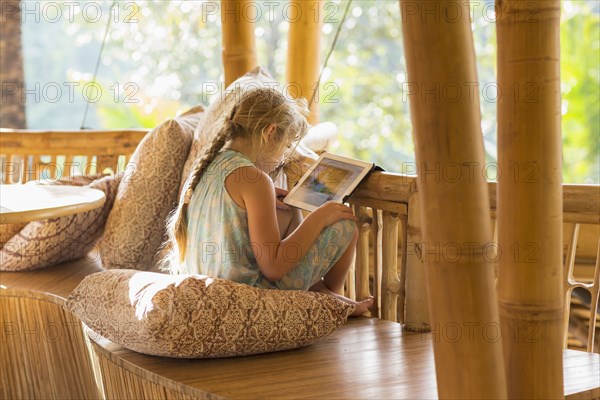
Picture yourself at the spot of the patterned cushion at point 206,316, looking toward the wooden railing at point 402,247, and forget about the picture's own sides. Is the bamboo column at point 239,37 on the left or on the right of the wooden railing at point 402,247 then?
left

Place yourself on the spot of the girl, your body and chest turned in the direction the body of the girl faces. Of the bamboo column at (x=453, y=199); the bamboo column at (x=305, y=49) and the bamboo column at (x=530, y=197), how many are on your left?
1

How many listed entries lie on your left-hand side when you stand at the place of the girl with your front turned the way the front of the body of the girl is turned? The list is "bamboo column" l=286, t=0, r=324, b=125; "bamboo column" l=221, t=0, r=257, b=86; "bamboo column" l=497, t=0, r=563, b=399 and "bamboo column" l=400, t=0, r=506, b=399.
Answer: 2

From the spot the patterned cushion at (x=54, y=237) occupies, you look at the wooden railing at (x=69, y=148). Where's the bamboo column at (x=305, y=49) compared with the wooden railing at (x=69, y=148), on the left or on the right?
right

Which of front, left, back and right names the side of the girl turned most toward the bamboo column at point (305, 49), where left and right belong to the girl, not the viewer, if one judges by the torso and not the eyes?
left

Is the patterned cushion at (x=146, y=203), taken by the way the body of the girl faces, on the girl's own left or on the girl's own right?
on the girl's own left

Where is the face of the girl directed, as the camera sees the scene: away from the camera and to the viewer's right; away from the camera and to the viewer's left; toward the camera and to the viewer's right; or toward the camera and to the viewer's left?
away from the camera and to the viewer's right

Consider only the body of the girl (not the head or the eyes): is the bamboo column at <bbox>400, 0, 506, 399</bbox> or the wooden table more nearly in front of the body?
the bamboo column

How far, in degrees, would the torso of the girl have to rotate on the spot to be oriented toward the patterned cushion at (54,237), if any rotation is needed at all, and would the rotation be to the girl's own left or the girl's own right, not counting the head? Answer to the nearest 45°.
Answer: approximately 135° to the girl's own left

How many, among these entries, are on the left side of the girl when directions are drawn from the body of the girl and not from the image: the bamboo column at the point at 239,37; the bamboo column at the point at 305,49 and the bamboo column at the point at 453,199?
2

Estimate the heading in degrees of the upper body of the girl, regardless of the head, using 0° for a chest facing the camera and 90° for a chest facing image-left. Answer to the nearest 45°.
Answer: approximately 270°
